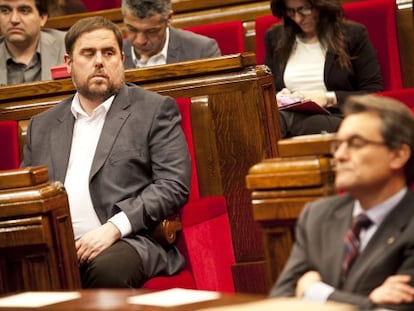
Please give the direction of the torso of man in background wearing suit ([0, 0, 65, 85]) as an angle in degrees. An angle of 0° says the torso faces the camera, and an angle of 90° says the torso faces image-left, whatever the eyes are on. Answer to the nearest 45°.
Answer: approximately 45°

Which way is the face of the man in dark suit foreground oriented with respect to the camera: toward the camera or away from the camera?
toward the camera

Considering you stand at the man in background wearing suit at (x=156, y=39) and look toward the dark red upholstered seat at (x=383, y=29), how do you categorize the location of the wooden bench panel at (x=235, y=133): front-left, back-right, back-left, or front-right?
front-right

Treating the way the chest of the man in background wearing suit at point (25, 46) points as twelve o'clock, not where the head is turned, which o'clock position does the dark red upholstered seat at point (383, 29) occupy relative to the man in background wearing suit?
The dark red upholstered seat is roughly at 8 o'clock from the man in background wearing suit.

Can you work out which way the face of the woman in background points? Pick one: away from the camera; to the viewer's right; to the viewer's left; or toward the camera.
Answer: toward the camera

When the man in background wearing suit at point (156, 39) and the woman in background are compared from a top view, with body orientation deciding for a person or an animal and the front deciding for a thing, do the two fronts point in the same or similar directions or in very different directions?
same or similar directions

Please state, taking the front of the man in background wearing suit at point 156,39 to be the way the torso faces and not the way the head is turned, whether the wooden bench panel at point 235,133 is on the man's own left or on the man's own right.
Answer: on the man's own left

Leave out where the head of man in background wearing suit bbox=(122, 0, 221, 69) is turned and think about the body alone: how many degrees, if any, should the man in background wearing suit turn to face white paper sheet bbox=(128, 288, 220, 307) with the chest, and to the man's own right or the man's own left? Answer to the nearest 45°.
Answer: approximately 45° to the man's own left

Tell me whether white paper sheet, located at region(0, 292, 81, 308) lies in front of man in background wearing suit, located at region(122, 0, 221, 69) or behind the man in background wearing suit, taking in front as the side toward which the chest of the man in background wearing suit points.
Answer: in front

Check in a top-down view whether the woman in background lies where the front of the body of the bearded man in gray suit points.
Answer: no

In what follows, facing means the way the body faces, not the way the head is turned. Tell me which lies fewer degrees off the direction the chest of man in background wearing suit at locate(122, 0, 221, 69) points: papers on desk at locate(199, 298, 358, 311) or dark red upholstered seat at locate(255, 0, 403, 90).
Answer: the papers on desk

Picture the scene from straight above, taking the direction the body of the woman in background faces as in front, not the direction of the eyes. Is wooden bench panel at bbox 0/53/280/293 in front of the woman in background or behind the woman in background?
in front

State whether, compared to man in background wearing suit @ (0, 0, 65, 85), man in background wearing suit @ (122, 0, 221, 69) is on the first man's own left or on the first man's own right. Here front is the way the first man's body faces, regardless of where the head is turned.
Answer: on the first man's own left

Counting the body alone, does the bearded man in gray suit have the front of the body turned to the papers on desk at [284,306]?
no
